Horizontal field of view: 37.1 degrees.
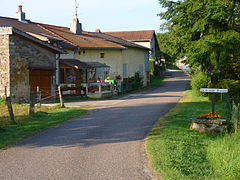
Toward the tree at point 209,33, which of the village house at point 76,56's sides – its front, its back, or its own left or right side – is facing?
front

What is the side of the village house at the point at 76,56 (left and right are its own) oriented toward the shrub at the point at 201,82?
front

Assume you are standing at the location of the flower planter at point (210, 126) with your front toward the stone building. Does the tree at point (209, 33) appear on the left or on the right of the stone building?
right

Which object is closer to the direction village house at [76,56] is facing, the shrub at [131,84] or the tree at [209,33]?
the tree

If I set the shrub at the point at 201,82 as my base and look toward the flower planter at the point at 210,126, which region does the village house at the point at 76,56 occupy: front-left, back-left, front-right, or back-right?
back-right

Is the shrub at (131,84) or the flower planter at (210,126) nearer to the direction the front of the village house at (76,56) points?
the flower planter

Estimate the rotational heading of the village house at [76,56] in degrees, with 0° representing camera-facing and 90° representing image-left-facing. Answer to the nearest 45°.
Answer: approximately 315°

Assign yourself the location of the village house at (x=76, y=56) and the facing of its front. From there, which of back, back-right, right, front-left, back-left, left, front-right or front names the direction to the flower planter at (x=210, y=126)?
front-right
